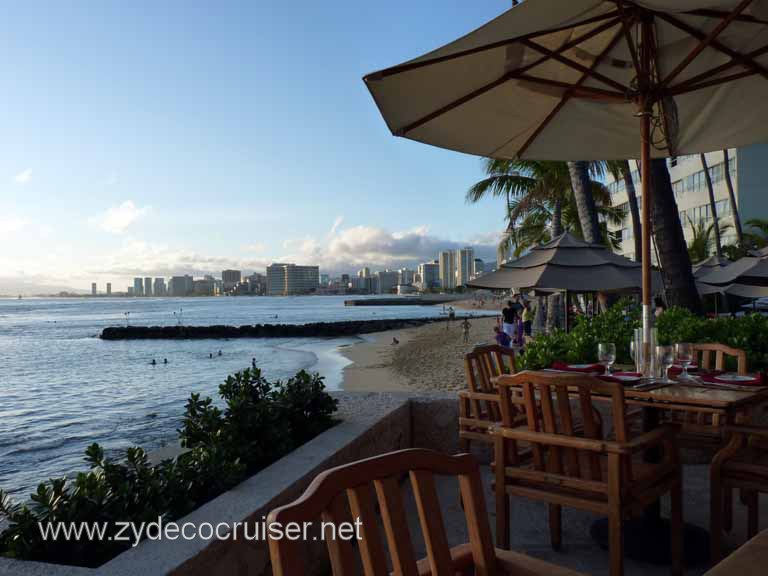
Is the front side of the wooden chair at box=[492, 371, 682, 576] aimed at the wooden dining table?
yes

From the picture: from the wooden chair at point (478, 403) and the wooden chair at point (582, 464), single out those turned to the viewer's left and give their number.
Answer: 0

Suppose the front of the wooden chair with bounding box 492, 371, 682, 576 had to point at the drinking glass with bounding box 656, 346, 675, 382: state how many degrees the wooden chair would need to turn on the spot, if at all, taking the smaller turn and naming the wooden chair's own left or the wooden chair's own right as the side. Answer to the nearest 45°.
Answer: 0° — it already faces it

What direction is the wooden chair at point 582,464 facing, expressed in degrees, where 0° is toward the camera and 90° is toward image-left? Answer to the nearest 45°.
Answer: approximately 225°

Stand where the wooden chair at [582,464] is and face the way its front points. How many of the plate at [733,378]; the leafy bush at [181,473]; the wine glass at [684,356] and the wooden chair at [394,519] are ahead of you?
2

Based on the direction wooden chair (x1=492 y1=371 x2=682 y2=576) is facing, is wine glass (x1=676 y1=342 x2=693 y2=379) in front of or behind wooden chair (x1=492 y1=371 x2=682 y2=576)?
in front

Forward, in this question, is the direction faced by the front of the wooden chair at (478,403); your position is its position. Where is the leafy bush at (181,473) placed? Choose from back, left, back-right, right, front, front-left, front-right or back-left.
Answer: back

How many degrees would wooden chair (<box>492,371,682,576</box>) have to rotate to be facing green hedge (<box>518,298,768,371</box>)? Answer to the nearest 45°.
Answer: approximately 45° to its left

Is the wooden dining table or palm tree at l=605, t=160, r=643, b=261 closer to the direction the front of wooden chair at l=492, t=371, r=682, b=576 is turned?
the wooden dining table

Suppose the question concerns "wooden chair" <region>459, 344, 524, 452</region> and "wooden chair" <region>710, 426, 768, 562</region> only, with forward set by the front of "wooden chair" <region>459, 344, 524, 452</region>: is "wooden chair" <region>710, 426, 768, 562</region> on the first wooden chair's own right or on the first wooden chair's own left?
on the first wooden chair's own right

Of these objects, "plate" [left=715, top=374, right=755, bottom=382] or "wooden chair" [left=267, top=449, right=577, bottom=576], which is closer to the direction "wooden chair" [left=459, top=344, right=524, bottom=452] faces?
the plate

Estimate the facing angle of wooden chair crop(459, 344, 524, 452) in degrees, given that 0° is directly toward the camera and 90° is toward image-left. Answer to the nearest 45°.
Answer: approximately 225°
